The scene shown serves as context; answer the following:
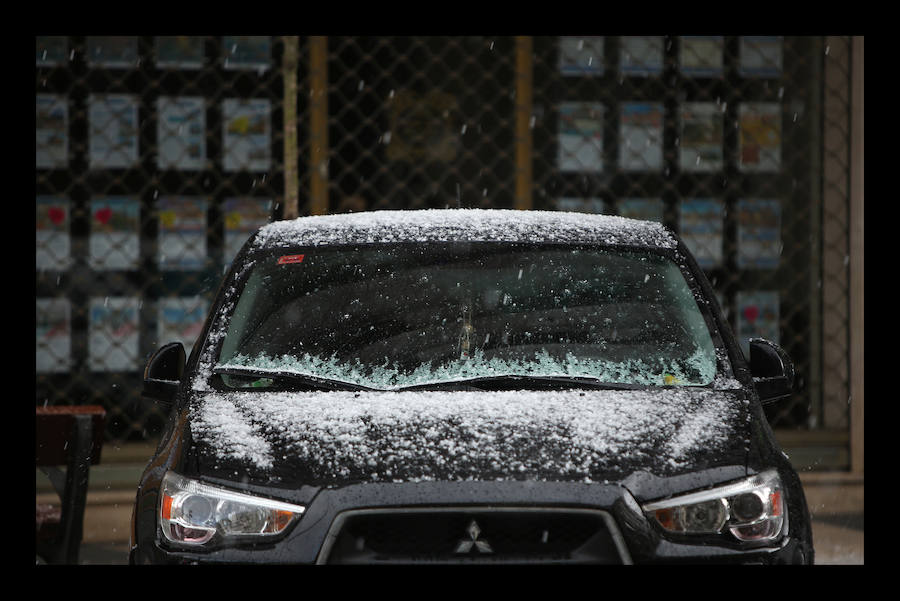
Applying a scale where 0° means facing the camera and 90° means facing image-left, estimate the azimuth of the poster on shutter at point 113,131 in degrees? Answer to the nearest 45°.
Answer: approximately 0°

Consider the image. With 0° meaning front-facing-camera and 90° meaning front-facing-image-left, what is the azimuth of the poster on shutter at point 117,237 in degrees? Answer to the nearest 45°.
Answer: approximately 0°

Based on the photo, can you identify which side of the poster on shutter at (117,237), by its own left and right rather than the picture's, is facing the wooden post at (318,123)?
left

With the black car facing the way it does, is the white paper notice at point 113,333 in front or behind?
behind

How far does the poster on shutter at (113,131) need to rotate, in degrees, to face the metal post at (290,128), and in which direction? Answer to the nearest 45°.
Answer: approximately 90° to its left

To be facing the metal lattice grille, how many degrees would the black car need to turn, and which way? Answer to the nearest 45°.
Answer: approximately 180°
